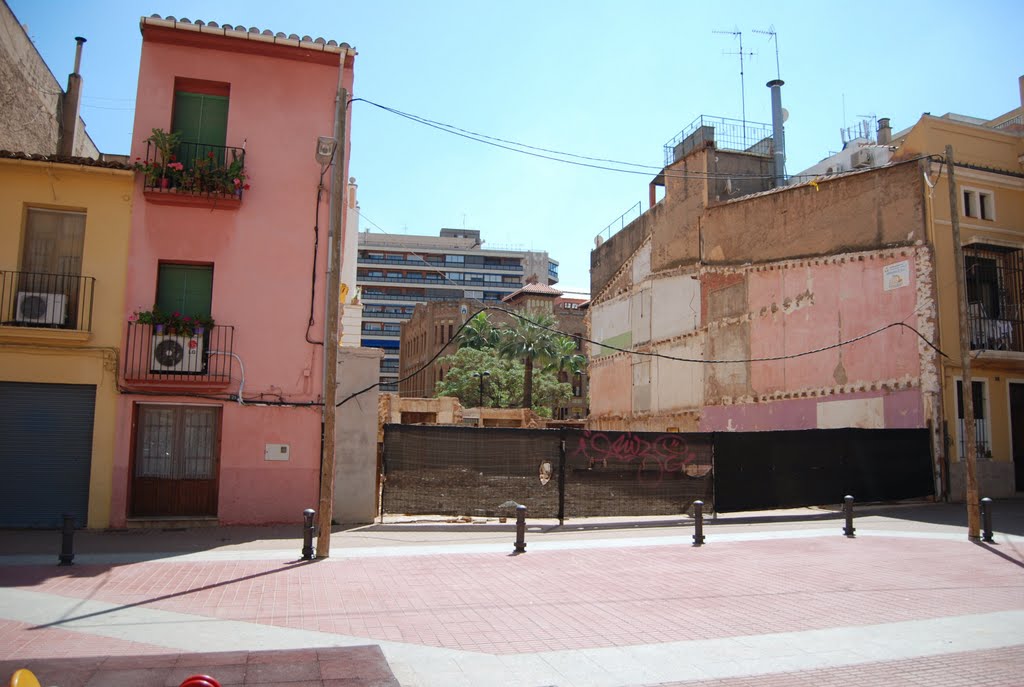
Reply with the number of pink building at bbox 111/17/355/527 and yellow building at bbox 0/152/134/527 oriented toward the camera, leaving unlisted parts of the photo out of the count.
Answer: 2

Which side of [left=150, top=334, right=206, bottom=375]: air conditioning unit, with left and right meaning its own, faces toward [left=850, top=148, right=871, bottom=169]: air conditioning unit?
left

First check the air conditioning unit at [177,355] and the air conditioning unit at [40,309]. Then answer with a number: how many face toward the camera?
2

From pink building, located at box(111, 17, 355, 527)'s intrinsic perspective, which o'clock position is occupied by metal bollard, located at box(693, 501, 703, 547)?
The metal bollard is roughly at 10 o'clock from the pink building.

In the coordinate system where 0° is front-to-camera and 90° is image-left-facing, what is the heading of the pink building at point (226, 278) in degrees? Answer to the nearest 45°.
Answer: approximately 0°

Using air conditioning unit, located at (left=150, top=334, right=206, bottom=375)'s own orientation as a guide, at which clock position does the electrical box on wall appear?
The electrical box on wall is roughly at 9 o'clock from the air conditioning unit.

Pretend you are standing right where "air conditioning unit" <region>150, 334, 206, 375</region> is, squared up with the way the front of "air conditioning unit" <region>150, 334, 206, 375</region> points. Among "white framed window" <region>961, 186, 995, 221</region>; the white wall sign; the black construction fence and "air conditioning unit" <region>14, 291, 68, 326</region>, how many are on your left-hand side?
3

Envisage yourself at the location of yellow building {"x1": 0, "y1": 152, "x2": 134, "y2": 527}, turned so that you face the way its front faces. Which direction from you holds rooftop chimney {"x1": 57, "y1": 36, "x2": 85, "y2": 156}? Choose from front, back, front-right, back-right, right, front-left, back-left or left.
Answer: back

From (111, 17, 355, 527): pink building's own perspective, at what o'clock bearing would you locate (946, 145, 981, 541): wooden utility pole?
The wooden utility pole is roughly at 10 o'clock from the pink building.

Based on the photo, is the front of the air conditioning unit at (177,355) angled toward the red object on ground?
yes

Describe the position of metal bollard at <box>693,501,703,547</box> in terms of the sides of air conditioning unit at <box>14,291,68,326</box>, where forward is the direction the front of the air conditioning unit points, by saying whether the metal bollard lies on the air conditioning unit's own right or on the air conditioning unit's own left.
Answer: on the air conditioning unit's own left
